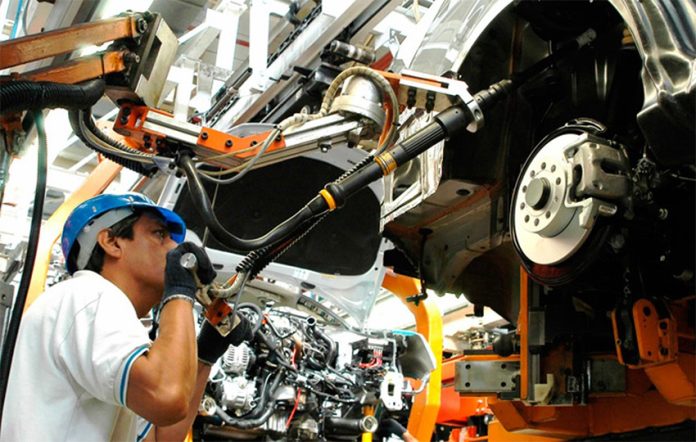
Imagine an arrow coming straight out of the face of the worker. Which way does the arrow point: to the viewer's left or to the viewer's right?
to the viewer's right

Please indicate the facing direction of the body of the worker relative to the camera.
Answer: to the viewer's right

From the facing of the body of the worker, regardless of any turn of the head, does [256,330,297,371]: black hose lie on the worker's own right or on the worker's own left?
on the worker's own left
